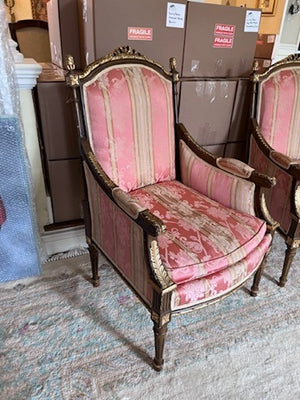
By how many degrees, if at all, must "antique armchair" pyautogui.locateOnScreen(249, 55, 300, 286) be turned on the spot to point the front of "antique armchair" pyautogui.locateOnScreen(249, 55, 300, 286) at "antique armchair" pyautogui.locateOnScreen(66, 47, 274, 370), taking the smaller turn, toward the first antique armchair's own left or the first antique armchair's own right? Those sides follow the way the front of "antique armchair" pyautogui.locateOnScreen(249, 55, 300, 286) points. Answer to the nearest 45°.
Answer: approximately 90° to the first antique armchair's own right

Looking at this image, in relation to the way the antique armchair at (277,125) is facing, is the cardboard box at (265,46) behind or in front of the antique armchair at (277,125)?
behind

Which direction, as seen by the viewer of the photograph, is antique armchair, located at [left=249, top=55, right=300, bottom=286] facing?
facing the viewer and to the right of the viewer

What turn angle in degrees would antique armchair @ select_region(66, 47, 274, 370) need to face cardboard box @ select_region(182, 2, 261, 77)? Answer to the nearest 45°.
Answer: approximately 135° to its left

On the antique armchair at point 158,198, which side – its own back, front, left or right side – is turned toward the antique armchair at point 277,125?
left

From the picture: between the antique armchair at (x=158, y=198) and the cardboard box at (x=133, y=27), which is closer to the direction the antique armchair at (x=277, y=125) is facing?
the antique armchair

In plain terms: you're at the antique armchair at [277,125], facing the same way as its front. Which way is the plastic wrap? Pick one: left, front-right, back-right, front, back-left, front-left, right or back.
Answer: right

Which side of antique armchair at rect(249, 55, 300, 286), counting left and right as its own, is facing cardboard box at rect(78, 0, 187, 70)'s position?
right

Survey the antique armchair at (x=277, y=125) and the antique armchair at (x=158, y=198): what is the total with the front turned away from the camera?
0
